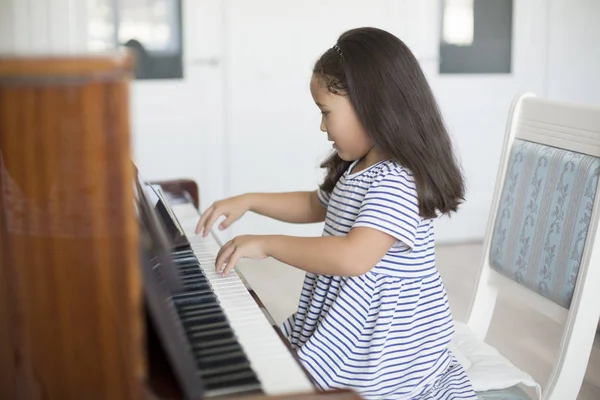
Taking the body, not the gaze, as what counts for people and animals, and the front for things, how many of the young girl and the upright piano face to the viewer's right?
1

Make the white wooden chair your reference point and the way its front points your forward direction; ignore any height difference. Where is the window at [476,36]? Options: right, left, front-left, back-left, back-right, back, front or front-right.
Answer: back-right

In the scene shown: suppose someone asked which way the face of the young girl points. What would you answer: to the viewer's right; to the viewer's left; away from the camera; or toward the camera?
to the viewer's left

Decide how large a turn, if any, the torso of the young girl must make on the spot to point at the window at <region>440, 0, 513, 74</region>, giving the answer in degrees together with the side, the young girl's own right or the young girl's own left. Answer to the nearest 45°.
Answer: approximately 90° to the young girl's own right

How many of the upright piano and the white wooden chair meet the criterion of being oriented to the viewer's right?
1

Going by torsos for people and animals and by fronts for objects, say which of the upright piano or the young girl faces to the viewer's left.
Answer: the young girl

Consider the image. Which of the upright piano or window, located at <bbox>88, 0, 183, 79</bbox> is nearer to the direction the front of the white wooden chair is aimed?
the upright piano

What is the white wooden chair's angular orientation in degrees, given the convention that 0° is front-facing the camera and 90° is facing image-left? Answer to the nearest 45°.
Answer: approximately 45°

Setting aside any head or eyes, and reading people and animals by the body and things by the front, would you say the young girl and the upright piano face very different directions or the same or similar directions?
very different directions

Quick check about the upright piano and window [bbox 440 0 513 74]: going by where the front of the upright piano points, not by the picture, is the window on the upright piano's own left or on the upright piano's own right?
on the upright piano's own left

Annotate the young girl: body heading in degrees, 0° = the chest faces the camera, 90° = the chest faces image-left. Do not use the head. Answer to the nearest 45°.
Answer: approximately 90°

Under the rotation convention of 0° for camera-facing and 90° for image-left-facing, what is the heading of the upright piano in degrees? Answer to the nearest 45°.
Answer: approximately 270°

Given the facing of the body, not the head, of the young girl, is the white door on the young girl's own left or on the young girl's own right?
on the young girl's own right

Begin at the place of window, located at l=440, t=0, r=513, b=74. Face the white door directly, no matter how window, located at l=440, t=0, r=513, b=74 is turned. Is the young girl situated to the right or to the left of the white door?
left

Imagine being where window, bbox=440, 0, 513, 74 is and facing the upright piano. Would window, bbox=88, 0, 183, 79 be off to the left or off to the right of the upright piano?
right
